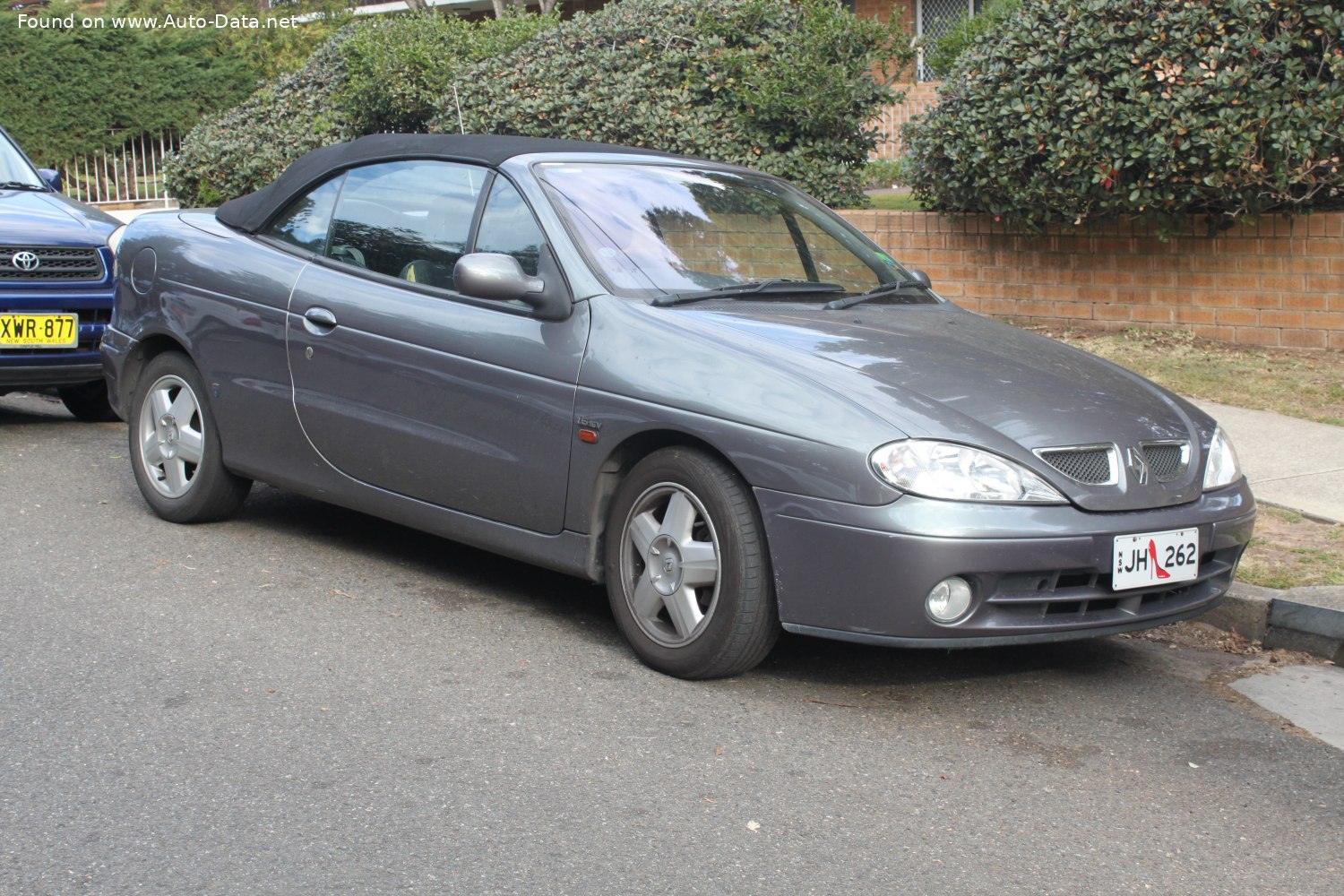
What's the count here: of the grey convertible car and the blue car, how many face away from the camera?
0

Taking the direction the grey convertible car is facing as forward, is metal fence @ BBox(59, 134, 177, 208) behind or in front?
behind

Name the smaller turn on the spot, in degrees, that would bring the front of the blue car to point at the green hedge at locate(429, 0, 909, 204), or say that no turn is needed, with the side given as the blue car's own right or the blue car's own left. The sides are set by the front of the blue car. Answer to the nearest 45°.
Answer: approximately 90° to the blue car's own left

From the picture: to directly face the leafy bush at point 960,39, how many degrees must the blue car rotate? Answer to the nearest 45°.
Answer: approximately 90° to its left

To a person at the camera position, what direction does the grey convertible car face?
facing the viewer and to the right of the viewer

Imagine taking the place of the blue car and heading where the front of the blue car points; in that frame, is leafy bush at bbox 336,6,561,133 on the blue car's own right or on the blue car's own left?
on the blue car's own left

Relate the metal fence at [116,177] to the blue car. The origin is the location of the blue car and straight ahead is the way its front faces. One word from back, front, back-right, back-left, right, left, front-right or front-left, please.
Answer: back-left

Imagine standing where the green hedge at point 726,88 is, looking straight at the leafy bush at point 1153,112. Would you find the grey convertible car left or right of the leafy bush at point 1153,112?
right

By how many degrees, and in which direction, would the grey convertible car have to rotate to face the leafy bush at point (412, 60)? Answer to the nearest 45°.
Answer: approximately 135° to its left

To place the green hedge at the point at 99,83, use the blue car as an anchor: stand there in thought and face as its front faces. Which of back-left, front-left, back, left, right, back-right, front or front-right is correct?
back-left

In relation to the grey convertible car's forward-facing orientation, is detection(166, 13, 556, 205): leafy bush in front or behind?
behind
